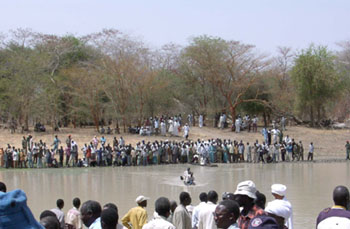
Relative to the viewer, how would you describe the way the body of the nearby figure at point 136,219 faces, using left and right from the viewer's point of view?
facing away from the viewer and to the right of the viewer

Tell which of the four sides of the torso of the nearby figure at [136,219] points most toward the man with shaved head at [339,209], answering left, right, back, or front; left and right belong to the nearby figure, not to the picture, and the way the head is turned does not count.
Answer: right

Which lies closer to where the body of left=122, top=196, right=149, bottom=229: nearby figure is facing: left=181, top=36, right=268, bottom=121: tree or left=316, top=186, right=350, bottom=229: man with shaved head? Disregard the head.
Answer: the tree

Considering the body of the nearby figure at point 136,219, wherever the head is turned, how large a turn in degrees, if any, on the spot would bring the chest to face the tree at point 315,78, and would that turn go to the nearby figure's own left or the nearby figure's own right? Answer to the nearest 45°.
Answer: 0° — they already face it

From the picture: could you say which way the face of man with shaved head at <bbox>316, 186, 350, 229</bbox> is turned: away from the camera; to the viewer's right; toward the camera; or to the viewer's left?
away from the camera

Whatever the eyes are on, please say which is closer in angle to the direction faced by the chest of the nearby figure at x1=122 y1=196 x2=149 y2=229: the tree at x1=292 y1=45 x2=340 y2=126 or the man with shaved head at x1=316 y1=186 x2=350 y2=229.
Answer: the tree
